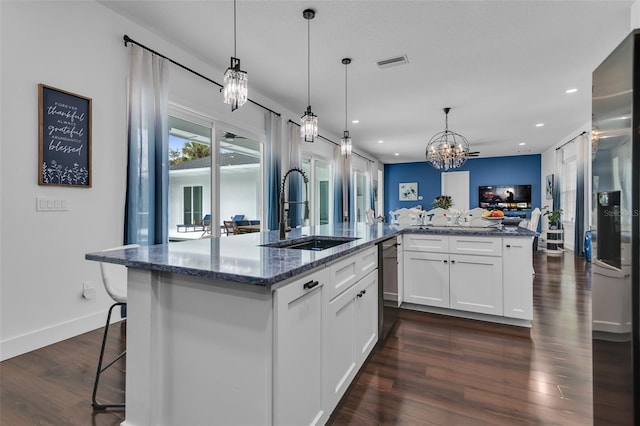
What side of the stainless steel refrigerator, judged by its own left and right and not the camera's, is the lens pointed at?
left

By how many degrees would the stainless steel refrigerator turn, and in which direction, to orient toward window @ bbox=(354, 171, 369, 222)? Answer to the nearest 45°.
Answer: approximately 45° to its right

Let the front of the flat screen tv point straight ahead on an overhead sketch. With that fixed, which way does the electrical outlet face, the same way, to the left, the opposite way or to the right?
to the left

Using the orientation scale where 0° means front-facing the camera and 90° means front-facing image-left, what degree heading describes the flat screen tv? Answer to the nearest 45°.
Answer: approximately 0°

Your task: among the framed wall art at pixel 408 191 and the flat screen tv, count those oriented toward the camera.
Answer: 2

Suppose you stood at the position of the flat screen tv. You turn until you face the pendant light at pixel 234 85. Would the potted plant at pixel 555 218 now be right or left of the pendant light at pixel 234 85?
left

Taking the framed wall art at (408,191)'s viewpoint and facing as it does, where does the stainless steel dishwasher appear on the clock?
The stainless steel dishwasher is roughly at 12 o'clock from the framed wall art.

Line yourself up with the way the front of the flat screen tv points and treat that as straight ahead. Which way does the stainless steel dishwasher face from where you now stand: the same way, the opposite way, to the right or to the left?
to the left

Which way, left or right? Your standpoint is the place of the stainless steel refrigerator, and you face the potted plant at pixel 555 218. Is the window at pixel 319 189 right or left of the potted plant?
left

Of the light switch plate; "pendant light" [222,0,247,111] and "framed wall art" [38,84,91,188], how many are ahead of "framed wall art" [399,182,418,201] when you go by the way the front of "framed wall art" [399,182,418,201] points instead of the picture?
3
